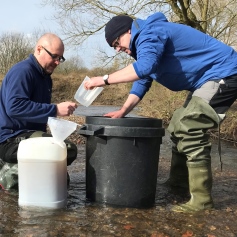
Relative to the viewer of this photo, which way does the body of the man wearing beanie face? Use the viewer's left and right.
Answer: facing to the left of the viewer

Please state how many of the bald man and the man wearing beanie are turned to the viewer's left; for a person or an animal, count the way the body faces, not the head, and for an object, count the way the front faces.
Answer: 1

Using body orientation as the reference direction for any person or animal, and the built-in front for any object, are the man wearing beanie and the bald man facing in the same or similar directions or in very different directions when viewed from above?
very different directions

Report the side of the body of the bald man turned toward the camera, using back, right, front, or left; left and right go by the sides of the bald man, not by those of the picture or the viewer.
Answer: right

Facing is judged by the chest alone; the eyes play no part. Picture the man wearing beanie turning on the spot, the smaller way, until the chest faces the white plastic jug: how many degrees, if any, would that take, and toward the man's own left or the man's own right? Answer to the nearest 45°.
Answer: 0° — they already face it

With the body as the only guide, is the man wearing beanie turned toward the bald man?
yes

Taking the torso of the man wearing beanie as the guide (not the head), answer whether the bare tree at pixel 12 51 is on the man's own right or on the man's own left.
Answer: on the man's own right

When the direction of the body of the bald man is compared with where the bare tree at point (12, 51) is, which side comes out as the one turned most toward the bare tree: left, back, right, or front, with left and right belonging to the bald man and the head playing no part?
left

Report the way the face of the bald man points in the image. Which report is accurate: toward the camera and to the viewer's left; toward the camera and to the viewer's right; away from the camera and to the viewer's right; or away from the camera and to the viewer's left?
toward the camera and to the viewer's right

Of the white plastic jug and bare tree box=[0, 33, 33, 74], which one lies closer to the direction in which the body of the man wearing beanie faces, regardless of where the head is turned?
the white plastic jug
